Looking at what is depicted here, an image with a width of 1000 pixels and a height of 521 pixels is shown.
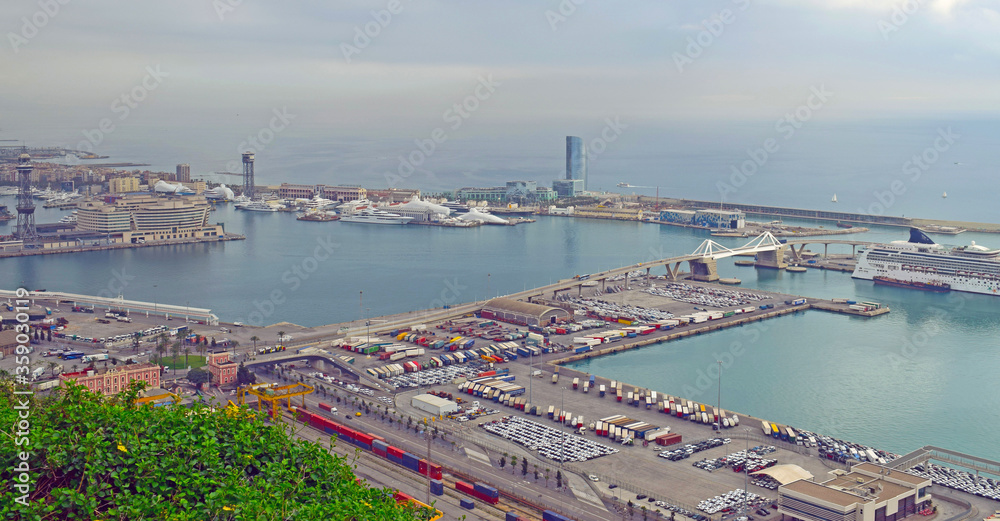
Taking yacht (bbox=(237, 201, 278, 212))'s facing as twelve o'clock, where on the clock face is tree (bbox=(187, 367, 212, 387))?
The tree is roughly at 9 o'clock from the yacht.

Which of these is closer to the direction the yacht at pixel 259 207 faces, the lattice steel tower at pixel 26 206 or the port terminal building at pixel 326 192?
the lattice steel tower

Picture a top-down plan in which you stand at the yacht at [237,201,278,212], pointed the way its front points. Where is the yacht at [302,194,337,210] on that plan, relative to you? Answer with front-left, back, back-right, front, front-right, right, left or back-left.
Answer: back

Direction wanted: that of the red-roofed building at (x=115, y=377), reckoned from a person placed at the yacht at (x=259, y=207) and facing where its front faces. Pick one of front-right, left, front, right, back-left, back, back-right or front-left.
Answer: left

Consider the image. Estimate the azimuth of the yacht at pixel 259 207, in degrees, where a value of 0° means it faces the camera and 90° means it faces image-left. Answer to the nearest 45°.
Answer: approximately 90°

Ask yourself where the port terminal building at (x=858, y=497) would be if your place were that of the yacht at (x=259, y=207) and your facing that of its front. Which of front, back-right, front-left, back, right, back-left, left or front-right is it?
left

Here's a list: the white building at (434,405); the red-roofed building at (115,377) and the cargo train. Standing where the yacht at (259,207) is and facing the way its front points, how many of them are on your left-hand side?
3

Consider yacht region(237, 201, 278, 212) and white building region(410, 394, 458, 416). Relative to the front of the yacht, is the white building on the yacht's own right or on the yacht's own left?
on the yacht's own left

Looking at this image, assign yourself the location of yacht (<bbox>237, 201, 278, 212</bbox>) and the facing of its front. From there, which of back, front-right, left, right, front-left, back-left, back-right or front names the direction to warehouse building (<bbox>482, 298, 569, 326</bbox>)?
left

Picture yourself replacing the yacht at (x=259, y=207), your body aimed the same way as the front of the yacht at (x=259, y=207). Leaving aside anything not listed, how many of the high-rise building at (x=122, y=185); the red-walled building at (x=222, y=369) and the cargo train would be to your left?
2

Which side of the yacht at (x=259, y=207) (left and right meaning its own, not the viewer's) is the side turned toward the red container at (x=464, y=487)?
left

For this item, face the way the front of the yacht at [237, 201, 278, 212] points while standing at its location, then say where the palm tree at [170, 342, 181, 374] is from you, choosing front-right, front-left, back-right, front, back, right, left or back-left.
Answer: left

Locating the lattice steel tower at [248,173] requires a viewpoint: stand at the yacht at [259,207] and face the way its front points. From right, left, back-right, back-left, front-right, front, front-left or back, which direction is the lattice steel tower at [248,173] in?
right

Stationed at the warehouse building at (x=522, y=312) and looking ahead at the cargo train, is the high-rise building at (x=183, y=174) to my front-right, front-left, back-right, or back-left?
back-right

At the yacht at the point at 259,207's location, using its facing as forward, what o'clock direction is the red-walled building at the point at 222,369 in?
The red-walled building is roughly at 9 o'clock from the yacht.

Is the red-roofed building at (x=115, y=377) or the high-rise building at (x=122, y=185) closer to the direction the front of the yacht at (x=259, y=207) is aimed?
the high-rise building
